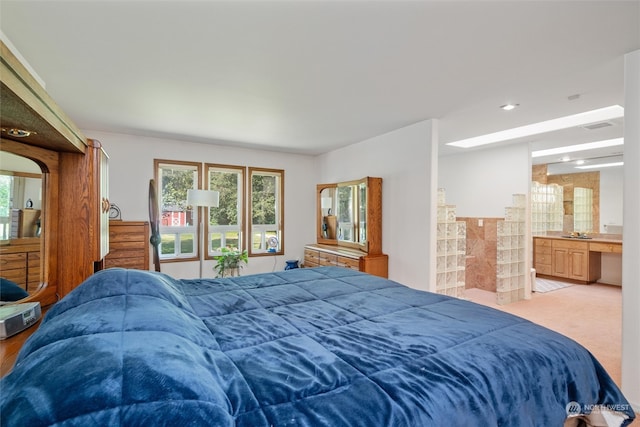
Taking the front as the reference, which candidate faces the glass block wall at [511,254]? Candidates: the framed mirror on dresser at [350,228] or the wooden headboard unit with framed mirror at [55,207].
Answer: the wooden headboard unit with framed mirror at [55,207]

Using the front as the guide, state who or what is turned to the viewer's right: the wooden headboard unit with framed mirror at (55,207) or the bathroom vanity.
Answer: the wooden headboard unit with framed mirror

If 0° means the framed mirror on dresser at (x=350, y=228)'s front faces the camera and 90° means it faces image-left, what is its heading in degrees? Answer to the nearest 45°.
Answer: approximately 45°

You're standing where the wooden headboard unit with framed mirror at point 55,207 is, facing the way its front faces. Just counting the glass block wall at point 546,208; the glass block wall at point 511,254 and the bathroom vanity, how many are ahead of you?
3

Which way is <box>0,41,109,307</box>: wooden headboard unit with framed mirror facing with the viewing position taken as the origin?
facing to the right of the viewer

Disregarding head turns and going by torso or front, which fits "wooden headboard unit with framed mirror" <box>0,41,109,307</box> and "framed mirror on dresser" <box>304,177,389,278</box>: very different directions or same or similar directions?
very different directions

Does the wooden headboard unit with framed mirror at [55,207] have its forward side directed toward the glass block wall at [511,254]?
yes

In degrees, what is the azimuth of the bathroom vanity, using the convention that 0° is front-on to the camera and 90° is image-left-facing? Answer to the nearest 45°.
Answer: approximately 45°

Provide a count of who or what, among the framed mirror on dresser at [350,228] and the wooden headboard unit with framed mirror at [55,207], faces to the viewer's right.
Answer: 1

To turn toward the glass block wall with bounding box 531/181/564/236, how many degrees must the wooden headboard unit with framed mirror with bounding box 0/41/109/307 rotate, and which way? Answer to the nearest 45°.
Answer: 0° — it already faces it
